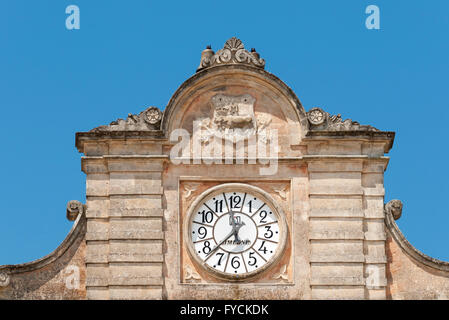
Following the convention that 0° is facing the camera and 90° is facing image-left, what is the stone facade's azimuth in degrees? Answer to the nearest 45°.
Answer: approximately 0°
